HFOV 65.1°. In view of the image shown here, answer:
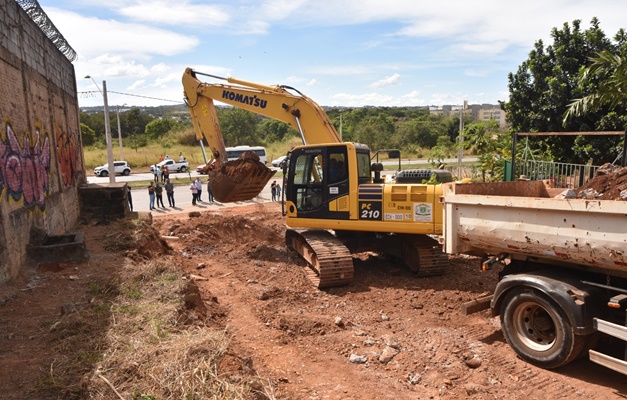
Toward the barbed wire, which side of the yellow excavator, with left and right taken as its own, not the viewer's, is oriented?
front

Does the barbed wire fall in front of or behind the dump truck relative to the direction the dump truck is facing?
behind

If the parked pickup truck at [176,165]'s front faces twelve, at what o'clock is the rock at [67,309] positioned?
The rock is roughly at 9 o'clock from the parked pickup truck.

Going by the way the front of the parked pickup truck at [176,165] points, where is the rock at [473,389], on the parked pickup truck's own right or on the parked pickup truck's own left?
on the parked pickup truck's own left

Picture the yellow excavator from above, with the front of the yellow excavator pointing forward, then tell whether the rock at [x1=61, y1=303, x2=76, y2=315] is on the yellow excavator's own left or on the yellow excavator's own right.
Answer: on the yellow excavator's own left

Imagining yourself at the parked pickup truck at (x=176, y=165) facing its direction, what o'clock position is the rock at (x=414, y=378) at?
The rock is roughly at 9 o'clock from the parked pickup truck.

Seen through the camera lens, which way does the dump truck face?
facing the viewer and to the right of the viewer

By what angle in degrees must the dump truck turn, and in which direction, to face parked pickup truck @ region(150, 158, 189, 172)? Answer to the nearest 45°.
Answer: approximately 180°

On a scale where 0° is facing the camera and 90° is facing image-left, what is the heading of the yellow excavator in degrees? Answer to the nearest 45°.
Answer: approximately 90°

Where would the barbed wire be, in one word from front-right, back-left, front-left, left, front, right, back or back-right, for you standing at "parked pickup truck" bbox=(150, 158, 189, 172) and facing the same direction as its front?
left

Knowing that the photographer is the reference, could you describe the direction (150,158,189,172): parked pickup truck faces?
facing to the left of the viewer

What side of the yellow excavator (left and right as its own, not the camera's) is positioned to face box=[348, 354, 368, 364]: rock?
left

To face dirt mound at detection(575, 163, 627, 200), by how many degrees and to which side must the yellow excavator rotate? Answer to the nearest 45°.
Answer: approximately 135° to its left

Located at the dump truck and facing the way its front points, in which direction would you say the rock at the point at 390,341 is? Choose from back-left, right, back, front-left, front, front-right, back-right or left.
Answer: back-right

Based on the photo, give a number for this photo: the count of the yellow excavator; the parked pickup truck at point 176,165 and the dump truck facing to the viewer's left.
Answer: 2

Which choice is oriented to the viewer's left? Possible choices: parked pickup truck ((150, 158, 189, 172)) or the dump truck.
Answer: the parked pickup truck
